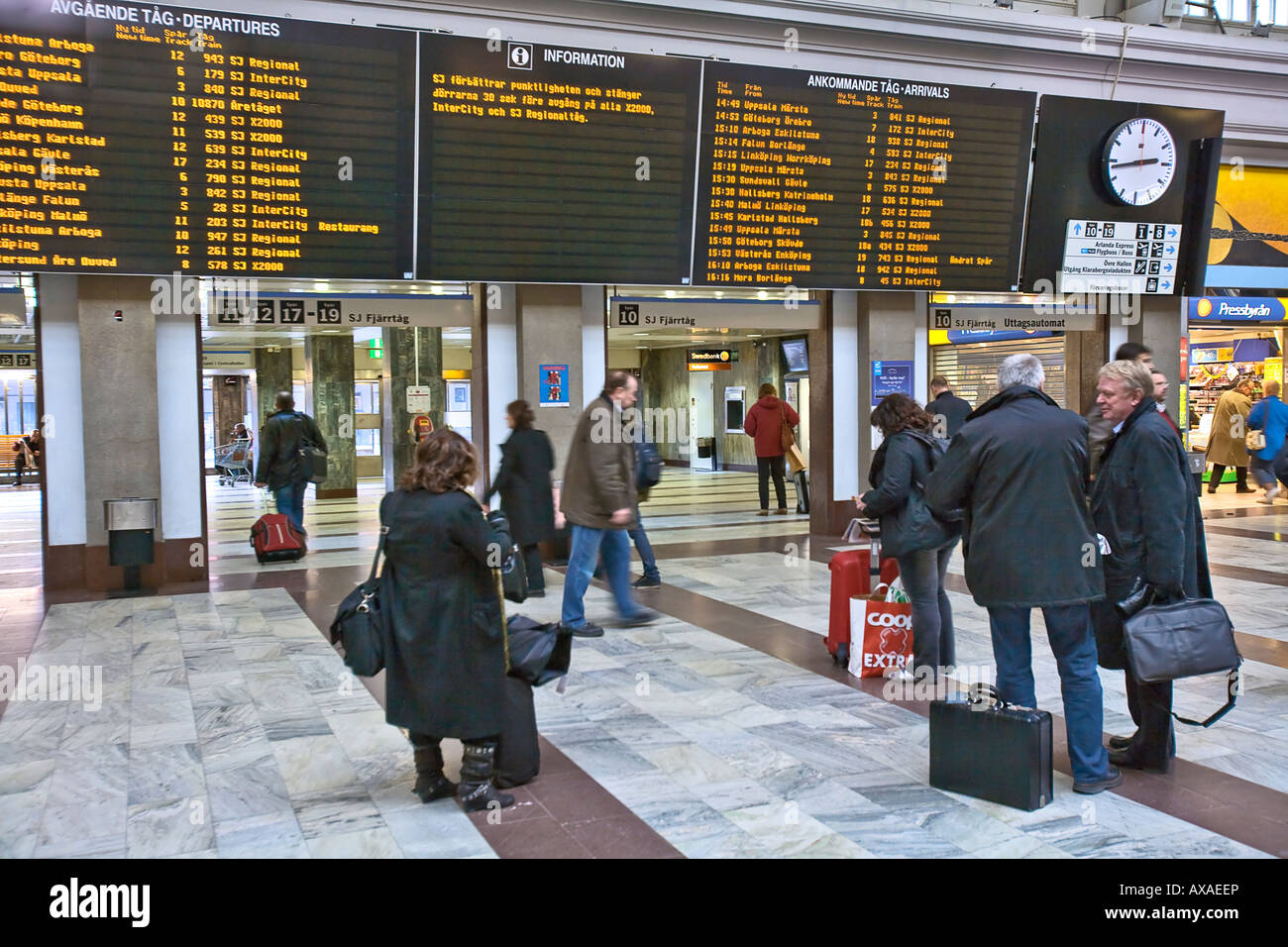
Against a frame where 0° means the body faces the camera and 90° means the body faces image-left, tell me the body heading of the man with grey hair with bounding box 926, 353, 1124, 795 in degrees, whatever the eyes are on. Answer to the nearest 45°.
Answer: approximately 180°

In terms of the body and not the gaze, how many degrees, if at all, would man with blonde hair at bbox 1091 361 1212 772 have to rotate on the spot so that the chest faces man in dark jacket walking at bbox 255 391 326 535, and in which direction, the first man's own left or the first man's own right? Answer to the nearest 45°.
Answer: approximately 45° to the first man's own right

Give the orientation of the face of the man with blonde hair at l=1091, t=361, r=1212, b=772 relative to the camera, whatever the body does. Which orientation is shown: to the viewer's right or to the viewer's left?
to the viewer's left

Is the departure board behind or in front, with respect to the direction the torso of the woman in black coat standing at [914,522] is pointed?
in front

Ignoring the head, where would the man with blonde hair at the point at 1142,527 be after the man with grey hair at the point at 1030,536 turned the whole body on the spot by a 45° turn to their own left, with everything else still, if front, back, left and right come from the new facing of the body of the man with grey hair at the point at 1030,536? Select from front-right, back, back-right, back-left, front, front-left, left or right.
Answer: right

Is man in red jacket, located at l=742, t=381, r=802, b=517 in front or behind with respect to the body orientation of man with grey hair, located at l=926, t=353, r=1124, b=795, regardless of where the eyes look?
in front

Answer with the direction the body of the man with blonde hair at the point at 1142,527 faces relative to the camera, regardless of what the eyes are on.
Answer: to the viewer's left

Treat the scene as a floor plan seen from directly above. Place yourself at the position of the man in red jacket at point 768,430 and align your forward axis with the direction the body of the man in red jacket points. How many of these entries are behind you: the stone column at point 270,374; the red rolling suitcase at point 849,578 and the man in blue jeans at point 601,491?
2

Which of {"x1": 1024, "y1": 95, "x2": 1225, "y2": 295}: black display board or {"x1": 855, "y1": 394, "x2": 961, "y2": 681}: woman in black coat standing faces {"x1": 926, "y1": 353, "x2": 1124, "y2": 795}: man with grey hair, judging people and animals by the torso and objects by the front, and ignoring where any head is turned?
the black display board

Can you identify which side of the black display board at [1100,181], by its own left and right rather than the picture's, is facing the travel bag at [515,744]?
front

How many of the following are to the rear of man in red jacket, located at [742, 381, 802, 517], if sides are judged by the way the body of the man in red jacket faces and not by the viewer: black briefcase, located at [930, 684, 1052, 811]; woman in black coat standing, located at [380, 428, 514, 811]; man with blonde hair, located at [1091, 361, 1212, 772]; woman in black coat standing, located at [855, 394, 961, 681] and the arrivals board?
5

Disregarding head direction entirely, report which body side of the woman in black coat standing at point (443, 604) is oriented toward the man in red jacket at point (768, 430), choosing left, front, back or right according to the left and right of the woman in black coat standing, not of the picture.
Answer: front

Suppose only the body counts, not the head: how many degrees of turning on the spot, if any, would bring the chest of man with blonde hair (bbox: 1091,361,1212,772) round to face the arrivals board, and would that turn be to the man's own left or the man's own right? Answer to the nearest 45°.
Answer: approximately 45° to the man's own right
